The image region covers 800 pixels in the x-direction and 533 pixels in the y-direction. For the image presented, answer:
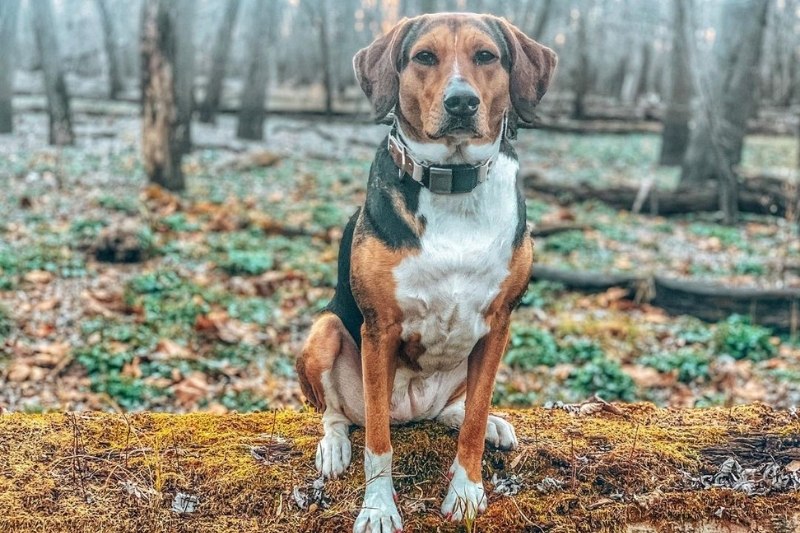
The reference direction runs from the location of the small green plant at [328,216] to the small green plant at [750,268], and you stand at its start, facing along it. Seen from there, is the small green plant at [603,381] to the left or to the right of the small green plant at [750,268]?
right

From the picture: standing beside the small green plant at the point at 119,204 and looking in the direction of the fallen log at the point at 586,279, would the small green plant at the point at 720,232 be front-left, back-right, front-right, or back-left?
front-left

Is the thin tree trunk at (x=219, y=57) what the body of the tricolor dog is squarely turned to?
no

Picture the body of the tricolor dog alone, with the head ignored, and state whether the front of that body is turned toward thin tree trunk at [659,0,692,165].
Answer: no

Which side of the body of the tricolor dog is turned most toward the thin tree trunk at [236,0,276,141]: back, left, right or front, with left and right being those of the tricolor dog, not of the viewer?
back

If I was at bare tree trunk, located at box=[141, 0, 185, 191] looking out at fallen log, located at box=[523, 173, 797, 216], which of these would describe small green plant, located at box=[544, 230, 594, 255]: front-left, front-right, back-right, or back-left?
front-right

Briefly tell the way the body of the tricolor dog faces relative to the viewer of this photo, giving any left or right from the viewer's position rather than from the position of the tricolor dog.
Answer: facing the viewer

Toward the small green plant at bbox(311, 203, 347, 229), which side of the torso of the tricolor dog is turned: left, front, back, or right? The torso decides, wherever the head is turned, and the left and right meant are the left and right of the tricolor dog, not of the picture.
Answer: back

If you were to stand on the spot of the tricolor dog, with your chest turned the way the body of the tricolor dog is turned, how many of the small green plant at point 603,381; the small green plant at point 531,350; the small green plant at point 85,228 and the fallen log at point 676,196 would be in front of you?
0

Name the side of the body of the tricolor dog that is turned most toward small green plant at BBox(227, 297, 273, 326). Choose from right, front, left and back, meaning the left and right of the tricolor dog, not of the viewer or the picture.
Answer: back

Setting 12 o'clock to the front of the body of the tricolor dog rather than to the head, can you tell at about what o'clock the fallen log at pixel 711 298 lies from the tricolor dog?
The fallen log is roughly at 7 o'clock from the tricolor dog.

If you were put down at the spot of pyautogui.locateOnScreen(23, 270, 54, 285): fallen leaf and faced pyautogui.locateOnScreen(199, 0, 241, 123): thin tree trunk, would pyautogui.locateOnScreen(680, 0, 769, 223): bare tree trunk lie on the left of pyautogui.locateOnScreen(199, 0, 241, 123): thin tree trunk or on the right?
right

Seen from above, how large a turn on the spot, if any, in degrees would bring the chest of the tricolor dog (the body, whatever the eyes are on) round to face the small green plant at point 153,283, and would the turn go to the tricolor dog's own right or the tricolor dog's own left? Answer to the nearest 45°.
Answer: approximately 135° to the tricolor dog's own right

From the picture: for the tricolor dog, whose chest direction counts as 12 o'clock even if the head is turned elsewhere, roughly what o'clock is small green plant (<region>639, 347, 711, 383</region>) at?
The small green plant is roughly at 7 o'clock from the tricolor dog.

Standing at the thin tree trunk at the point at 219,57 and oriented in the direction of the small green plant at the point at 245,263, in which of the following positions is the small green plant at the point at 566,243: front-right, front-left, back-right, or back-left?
front-left

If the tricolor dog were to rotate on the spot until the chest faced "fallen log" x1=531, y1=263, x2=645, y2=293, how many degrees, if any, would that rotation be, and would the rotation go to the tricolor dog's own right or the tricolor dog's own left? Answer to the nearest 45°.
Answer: approximately 180°
